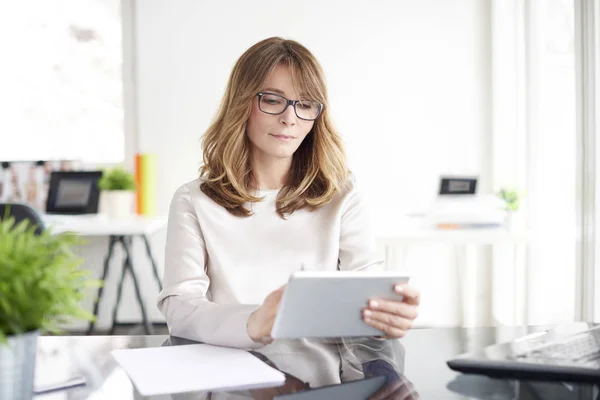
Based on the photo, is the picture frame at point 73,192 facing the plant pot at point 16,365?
yes

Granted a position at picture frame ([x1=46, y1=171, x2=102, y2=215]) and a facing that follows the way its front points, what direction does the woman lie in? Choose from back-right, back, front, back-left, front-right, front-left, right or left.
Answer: front

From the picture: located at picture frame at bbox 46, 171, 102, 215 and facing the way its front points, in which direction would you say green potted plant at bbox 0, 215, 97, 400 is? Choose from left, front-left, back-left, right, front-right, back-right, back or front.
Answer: front

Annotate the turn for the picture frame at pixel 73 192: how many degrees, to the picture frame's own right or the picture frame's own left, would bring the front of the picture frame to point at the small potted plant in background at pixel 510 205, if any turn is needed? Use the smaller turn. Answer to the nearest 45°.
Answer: approximately 45° to the picture frame's own left

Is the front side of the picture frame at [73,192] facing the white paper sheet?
yes

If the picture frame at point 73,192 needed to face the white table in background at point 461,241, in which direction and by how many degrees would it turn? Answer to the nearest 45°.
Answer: approximately 45° to its left

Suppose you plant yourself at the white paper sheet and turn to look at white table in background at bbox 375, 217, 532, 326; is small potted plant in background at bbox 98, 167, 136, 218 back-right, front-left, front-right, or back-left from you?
front-left

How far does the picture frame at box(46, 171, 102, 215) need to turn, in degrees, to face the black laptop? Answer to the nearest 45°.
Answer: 0° — it already faces it

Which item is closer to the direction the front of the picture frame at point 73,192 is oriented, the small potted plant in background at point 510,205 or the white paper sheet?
the white paper sheet

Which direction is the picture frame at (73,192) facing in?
toward the camera
